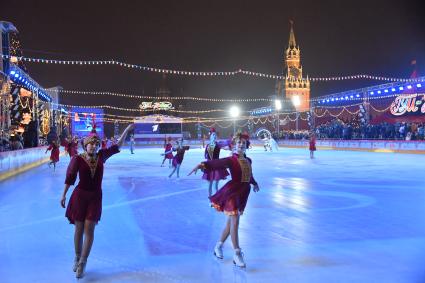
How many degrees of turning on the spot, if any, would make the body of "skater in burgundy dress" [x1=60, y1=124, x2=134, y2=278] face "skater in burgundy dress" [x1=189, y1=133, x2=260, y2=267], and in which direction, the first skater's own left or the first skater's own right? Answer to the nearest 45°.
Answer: approximately 90° to the first skater's own left

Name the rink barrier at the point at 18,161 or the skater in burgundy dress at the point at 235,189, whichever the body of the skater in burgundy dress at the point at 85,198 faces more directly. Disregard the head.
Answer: the skater in burgundy dress

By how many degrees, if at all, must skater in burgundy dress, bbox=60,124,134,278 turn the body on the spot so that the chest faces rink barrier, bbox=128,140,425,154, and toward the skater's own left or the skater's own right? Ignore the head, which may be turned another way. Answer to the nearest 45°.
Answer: approximately 135° to the skater's own left

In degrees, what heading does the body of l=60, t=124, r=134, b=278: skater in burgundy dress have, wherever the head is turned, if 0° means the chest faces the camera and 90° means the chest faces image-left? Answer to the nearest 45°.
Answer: approximately 0°

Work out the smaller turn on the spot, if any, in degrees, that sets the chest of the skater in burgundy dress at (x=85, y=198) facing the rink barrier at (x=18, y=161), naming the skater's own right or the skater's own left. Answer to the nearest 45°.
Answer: approximately 180°

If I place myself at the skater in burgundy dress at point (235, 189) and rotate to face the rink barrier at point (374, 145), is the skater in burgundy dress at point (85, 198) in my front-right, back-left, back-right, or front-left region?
back-left
